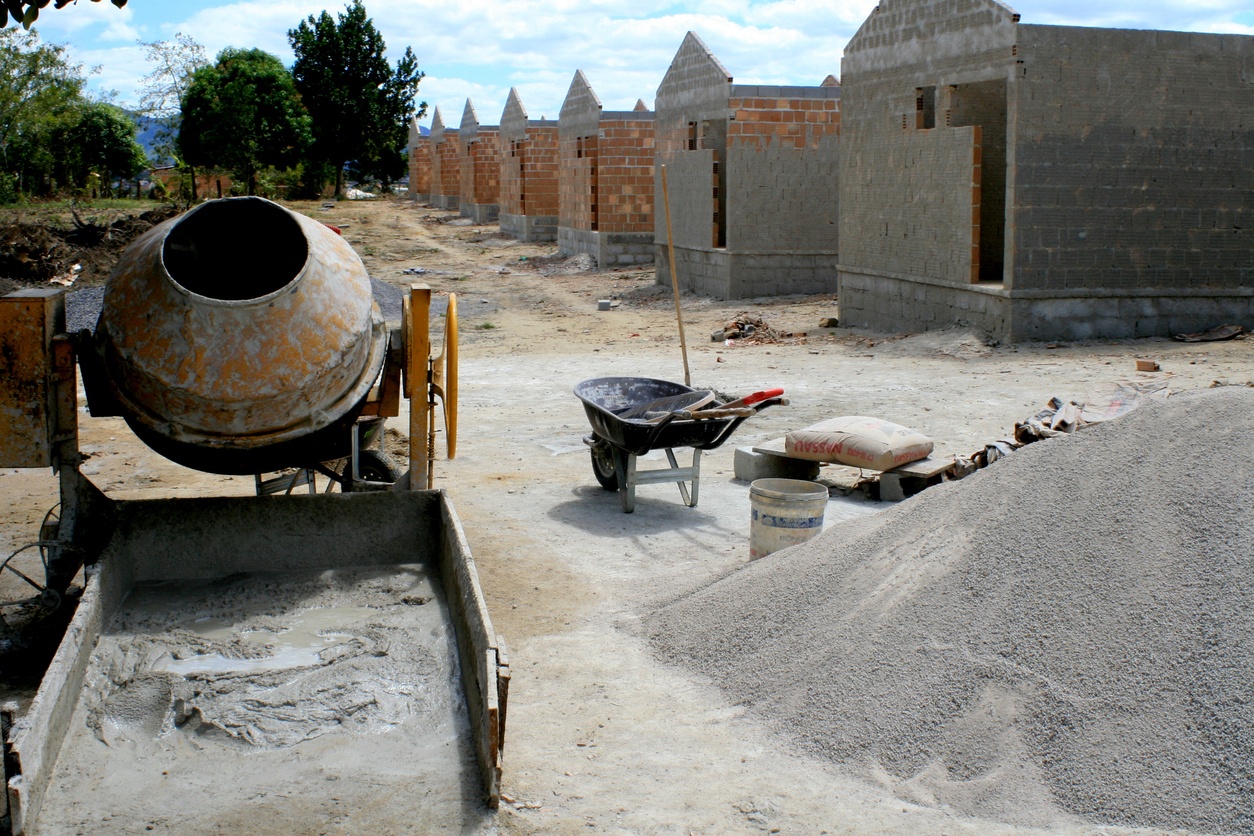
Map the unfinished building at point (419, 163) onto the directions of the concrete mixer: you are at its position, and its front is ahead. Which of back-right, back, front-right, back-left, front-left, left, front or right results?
back

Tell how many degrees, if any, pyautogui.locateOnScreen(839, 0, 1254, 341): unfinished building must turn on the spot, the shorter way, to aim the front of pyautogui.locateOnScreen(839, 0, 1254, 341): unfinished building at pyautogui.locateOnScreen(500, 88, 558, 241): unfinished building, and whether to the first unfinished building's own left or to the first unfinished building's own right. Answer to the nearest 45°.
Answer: approximately 90° to the first unfinished building's own right

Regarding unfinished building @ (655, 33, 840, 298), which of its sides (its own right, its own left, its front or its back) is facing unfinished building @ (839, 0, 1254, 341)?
left

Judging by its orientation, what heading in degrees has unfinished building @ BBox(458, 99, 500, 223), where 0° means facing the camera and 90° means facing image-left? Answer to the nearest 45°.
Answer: approximately 45°

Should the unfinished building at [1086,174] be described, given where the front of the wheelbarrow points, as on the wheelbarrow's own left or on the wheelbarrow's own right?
on the wheelbarrow's own right

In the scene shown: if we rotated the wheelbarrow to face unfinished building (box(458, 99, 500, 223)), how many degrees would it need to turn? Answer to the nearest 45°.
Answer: approximately 45° to its right

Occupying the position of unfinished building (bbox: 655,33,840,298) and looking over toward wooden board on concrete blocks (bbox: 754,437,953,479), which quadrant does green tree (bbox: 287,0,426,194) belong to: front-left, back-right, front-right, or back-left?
back-right

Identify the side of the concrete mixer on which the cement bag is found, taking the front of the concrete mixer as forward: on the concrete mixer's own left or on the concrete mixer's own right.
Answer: on the concrete mixer's own left
